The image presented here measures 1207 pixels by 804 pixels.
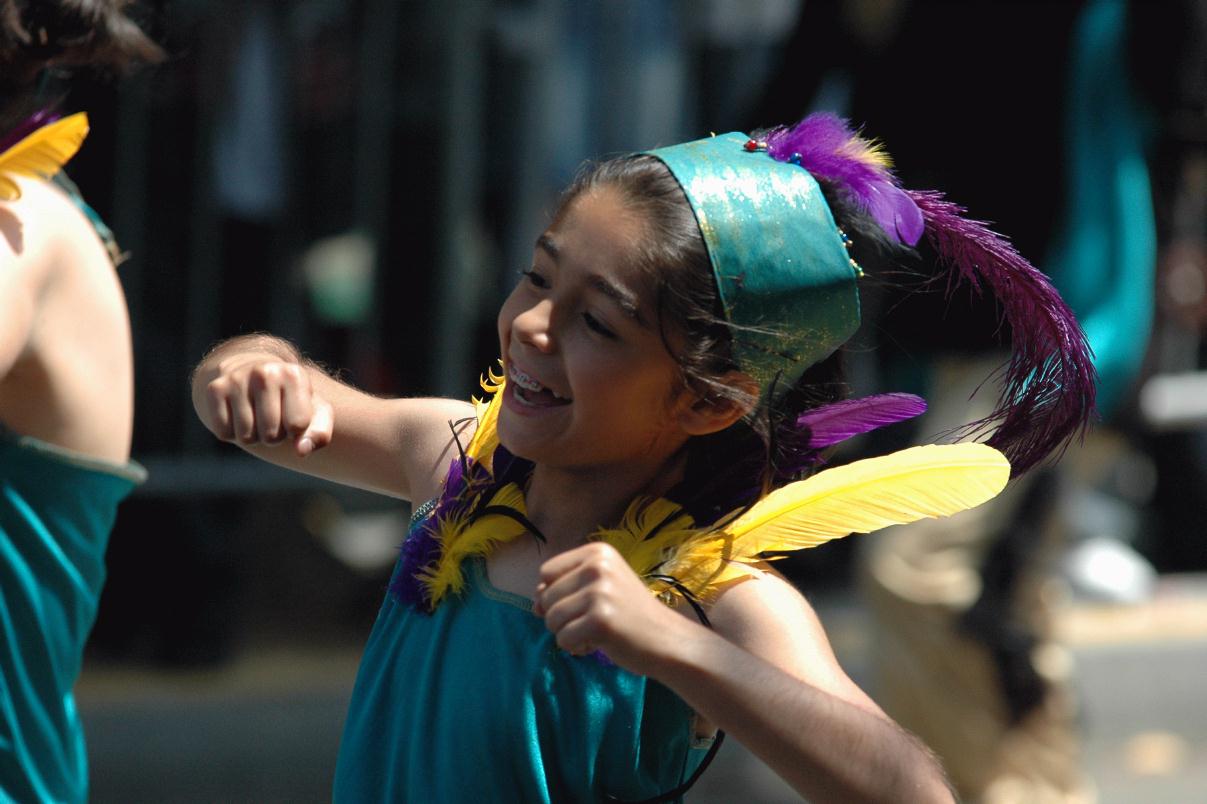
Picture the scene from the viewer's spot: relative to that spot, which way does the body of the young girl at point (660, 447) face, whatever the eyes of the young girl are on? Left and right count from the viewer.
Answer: facing the viewer and to the left of the viewer

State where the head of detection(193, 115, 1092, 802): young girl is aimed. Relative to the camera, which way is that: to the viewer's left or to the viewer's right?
to the viewer's left

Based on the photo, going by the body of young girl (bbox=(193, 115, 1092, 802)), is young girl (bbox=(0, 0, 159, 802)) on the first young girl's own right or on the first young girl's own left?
on the first young girl's own right
